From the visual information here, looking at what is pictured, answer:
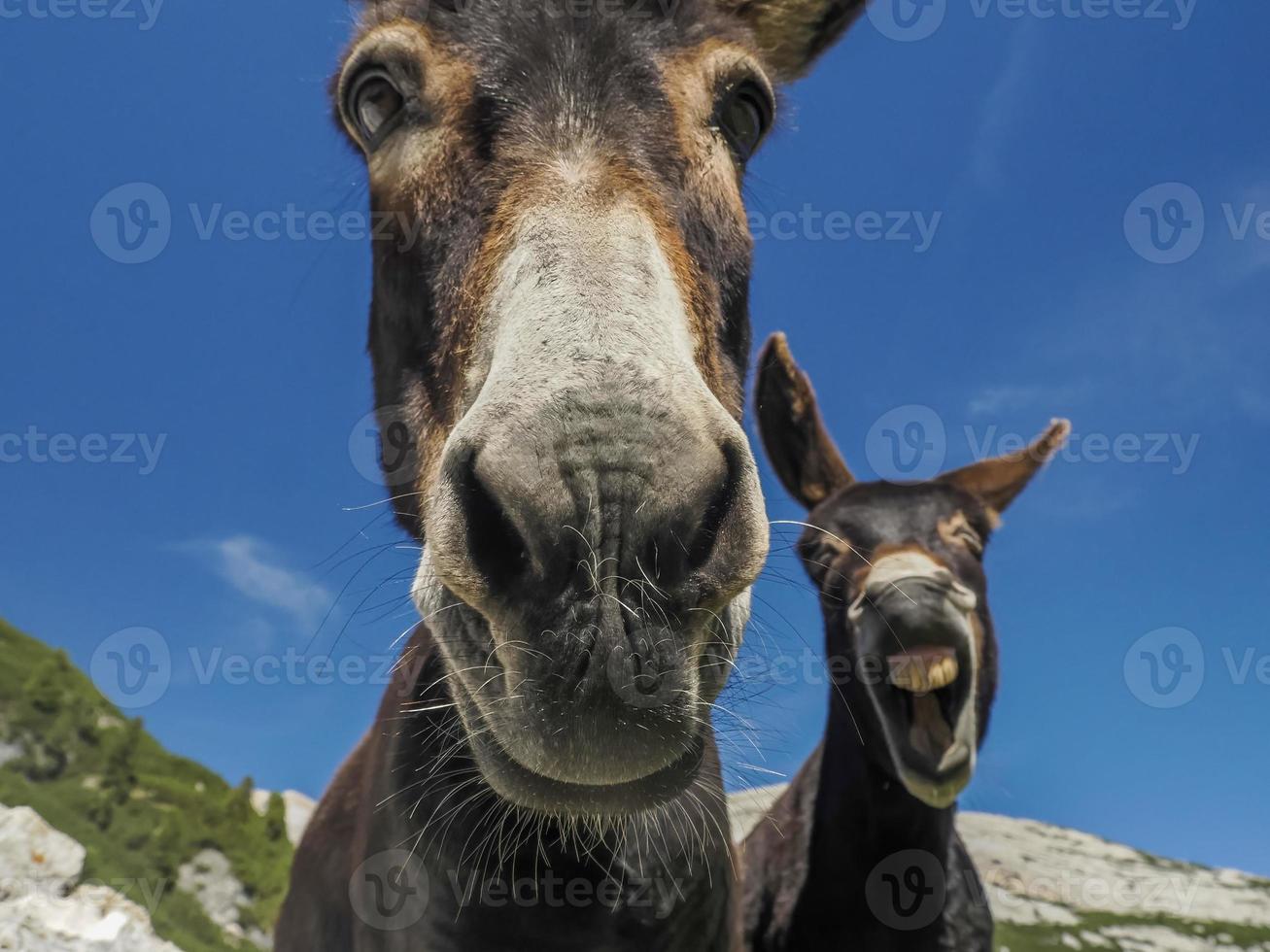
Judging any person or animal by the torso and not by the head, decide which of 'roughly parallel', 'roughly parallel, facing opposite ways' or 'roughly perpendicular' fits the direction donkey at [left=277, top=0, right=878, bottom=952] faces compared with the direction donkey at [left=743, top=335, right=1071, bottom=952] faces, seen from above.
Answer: roughly parallel

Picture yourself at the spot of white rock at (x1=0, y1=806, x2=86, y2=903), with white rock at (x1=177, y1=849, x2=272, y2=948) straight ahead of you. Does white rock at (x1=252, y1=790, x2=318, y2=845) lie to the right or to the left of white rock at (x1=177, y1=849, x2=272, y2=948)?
left

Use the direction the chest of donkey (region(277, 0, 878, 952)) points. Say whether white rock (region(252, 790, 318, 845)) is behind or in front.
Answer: behind

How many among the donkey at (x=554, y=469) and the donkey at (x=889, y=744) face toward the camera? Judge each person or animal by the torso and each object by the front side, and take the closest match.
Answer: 2

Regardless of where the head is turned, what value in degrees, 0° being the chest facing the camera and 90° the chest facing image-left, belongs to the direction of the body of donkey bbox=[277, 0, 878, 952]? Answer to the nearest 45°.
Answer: approximately 0°

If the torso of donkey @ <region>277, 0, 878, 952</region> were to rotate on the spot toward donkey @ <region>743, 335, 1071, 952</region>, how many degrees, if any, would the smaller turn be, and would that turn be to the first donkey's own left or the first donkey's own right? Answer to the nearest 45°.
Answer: approximately 135° to the first donkey's own left

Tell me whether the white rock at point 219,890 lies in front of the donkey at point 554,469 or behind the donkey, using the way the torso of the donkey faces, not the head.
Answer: behind

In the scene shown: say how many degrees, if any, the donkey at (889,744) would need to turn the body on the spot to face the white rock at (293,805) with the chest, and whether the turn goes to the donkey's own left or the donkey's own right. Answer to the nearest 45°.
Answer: approximately 135° to the donkey's own right

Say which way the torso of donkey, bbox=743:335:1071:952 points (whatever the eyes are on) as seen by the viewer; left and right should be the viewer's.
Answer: facing the viewer

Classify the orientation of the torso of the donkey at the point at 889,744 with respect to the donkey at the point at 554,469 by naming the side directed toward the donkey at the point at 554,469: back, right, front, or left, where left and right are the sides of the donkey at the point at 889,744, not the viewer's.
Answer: front
